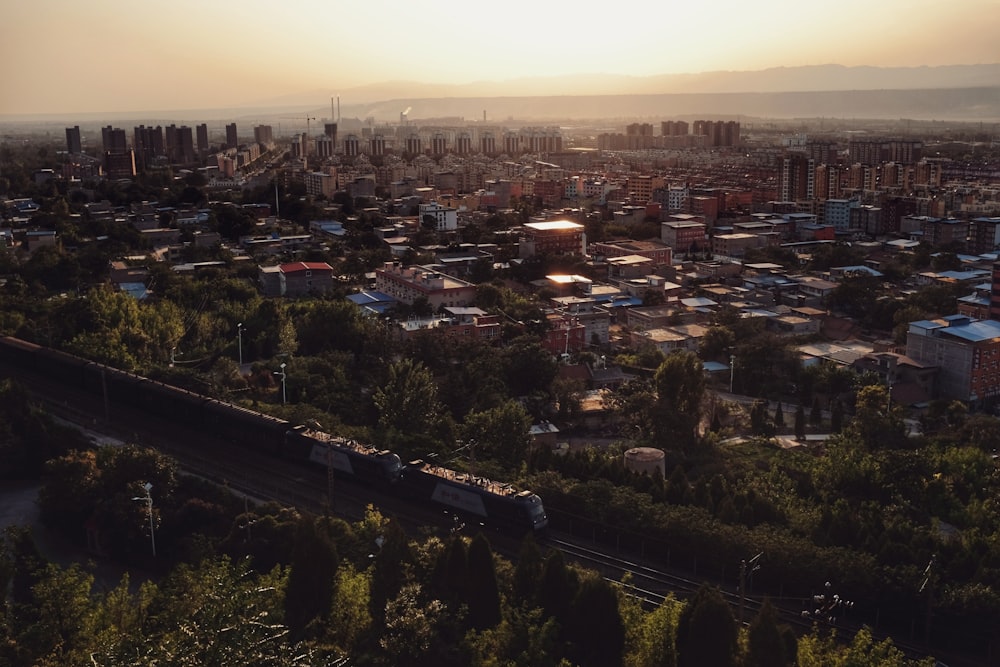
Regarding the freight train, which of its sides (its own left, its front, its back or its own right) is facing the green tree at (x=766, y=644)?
front

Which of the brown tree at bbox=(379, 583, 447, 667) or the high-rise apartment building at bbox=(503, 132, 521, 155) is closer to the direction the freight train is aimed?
the brown tree

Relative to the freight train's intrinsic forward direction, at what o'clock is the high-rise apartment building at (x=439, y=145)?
The high-rise apartment building is roughly at 8 o'clock from the freight train.

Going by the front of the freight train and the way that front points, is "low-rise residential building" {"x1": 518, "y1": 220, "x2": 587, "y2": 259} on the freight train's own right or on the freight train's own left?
on the freight train's own left

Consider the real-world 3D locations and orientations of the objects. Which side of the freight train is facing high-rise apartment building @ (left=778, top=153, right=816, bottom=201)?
left

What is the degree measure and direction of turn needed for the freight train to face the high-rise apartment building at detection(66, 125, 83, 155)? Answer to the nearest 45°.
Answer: approximately 135° to its left

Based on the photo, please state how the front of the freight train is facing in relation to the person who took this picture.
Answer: facing the viewer and to the right of the viewer

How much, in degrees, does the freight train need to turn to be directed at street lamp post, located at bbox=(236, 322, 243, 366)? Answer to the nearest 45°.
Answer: approximately 135° to its left

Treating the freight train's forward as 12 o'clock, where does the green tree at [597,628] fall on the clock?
The green tree is roughly at 1 o'clock from the freight train.

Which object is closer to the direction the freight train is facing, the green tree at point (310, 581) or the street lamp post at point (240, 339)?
the green tree

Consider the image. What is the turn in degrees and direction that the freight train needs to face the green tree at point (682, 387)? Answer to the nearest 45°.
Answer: approximately 45° to its left

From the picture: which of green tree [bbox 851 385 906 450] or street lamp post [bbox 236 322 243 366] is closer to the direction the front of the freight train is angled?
the green tree
